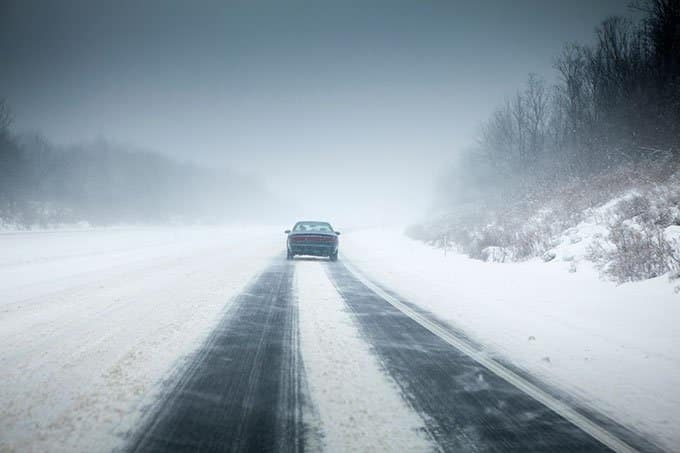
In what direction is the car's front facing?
away from the camera
